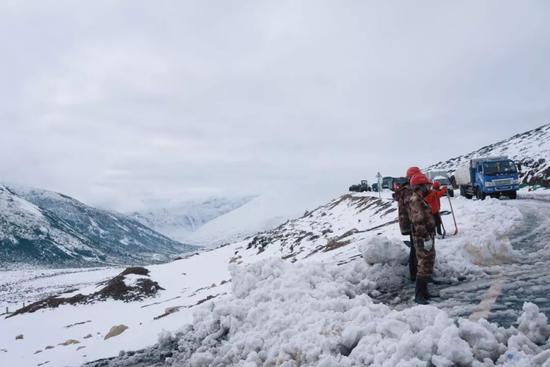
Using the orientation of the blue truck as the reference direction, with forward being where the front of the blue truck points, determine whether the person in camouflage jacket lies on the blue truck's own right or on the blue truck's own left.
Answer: on the blue truck's own right

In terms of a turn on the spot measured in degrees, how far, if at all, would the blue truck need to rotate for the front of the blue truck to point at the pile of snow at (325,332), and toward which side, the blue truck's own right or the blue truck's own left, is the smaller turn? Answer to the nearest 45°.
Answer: approximately 45° to the blue truck's own right

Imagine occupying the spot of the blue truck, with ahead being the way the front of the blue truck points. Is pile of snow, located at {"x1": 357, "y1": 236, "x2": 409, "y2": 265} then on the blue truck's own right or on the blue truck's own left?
on the blue truck's own right

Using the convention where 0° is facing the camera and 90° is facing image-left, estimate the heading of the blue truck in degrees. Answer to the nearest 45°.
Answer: approximately 315°

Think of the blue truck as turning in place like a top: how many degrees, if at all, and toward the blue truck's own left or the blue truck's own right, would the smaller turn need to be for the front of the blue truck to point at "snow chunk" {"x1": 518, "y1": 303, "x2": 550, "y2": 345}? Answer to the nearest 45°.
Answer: approximately 45° to the blue truck's own right

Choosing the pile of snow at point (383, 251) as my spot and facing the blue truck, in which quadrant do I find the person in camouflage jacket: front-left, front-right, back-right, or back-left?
back-right
